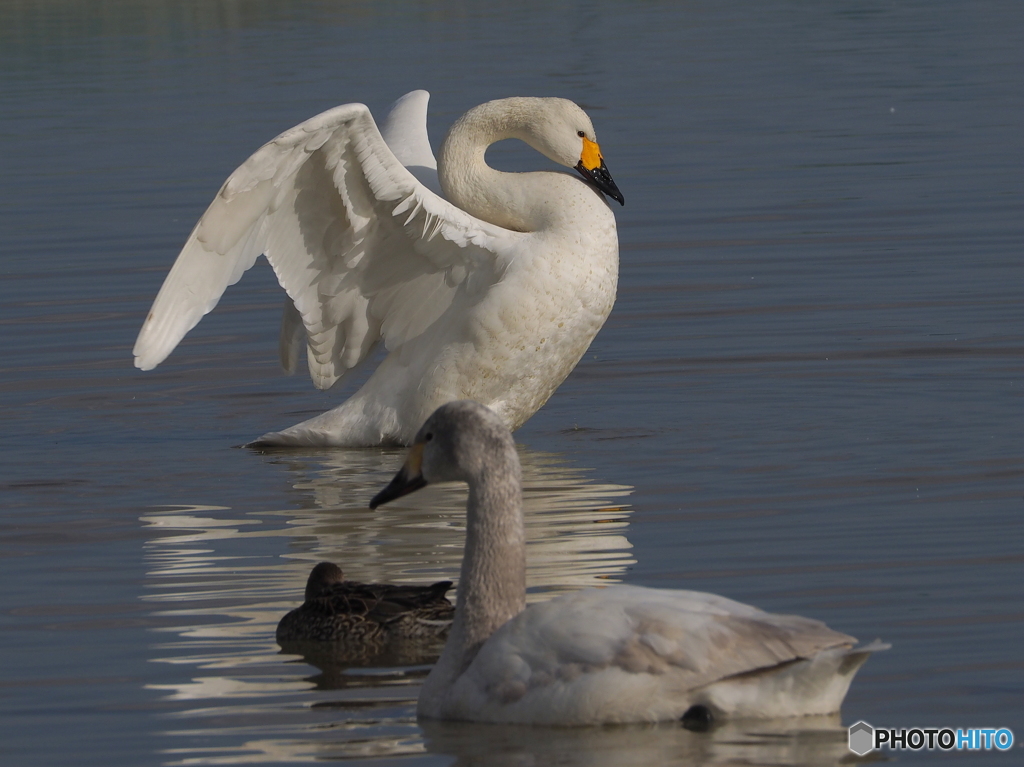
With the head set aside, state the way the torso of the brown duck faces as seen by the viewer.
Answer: to the viewer's left

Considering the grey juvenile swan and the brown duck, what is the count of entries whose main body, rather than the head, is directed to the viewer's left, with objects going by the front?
2

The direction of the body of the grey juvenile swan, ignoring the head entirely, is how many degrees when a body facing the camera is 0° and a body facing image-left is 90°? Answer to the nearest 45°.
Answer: approximately 90°

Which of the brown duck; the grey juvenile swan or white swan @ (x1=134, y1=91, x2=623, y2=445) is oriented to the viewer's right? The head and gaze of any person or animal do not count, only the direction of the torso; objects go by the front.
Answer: the white swan

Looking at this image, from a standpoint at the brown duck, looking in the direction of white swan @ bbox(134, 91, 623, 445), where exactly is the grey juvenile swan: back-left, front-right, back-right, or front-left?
back-right

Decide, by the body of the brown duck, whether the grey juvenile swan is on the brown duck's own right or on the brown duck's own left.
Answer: on the brown duck's own left

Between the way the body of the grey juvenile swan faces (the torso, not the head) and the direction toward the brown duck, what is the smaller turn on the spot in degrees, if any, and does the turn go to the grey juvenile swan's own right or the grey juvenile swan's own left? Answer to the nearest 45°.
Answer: approximately 45° to the grey juvenile swan's own right

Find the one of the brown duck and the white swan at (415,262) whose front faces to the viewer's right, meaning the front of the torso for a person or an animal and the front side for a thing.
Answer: the white swan

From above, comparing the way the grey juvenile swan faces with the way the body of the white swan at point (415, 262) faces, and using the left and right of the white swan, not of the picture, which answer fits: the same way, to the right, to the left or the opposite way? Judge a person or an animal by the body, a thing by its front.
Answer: the opposite way

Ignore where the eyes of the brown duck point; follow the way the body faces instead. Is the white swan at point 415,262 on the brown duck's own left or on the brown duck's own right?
on the brown duck's own right

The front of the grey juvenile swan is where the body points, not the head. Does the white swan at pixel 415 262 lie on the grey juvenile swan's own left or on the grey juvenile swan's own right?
on the grey juvenile swan's own right

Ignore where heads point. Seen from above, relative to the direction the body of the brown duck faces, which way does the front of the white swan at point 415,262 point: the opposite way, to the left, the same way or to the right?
the opposite way

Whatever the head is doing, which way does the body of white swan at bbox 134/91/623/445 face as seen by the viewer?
to the viewer's right

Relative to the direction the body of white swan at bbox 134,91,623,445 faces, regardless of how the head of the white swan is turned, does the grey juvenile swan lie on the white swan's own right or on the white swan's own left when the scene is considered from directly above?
on the white swan's own right

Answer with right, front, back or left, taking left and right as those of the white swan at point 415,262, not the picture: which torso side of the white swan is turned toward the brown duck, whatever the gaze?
right
